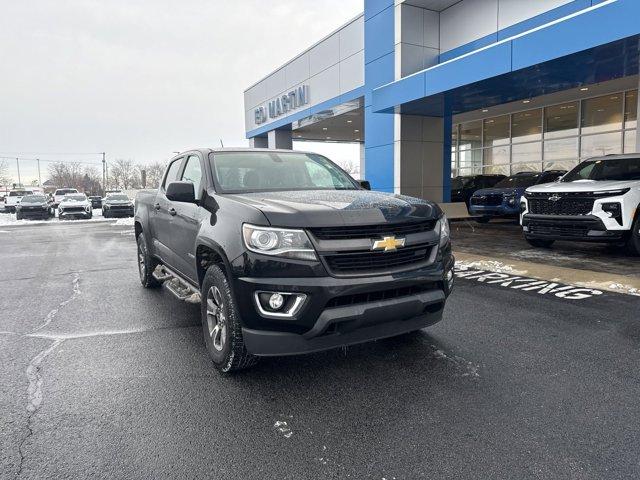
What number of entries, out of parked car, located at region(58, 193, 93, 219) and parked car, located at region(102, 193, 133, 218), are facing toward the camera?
2

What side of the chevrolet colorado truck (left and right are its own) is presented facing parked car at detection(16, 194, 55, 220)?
back

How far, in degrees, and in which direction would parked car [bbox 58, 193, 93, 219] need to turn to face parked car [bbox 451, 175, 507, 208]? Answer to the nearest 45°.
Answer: approximately 45° to its left

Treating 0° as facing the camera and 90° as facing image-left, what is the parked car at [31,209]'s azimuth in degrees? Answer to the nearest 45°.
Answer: approximately 0°

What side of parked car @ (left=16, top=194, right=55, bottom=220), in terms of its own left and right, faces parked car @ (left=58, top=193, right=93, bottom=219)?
left
